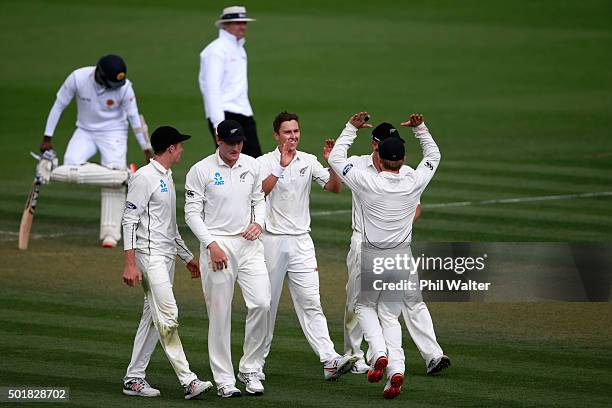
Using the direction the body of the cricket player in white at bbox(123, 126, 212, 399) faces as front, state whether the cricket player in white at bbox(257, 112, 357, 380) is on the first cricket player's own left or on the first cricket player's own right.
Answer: on the first cricket player's own left

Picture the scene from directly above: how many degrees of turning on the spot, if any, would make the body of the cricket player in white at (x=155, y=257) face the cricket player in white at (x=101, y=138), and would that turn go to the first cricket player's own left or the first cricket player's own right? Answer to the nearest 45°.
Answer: approximately 135° to the first cricket player's own left

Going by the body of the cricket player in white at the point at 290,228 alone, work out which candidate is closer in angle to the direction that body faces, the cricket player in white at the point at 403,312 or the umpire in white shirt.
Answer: the cricket player in white

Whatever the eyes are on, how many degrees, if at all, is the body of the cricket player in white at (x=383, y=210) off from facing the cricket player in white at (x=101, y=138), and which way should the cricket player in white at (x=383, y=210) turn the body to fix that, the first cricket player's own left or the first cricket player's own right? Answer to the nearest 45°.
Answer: approximately 45° to the first cricket player's own left

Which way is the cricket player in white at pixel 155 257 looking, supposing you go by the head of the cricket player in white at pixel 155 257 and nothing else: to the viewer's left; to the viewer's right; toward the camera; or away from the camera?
to the viewer's right

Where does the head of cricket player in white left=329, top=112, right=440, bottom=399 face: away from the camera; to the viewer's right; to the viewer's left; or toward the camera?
away from the camera

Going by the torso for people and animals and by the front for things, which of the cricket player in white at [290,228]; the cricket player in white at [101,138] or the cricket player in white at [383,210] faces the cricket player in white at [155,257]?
the cricket player in white at [101,138]

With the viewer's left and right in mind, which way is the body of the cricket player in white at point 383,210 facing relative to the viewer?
facing away from the viewer
